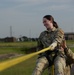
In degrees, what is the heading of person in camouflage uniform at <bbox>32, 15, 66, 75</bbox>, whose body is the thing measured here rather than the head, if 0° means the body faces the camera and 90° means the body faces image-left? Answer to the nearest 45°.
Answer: approximately 45°

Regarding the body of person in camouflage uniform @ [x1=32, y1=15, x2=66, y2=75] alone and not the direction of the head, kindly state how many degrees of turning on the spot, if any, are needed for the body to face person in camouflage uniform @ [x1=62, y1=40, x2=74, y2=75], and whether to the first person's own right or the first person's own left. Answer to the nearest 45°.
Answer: approximately 180°
